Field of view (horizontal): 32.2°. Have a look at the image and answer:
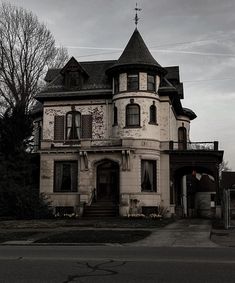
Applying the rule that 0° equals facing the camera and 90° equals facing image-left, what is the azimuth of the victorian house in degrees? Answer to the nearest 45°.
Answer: approximately 0°
